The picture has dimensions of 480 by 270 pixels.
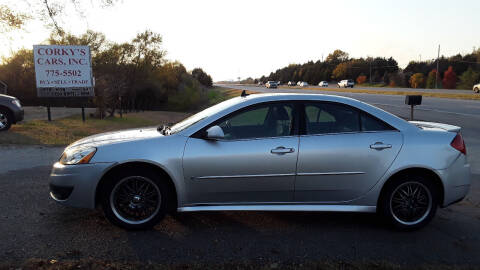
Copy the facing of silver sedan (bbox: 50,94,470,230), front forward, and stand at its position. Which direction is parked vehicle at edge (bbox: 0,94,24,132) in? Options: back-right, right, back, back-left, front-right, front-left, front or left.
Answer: front-right

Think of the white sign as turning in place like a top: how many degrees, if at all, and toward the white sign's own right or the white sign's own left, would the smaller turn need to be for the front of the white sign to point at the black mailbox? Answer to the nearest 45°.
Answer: approximately 45° to the white sign's own left

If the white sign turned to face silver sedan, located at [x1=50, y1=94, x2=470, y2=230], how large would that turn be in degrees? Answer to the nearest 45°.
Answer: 0° — it already faces it

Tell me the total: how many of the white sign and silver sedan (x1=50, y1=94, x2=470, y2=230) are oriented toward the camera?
1

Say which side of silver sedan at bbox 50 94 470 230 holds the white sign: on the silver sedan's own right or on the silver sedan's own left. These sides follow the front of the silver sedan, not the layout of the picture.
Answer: on the silver sedan's own right

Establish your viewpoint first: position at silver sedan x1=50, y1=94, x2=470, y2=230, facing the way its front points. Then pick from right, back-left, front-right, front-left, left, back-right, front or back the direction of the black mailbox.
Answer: back-right

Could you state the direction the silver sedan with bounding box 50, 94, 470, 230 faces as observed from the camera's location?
facing to the left of the viewer
